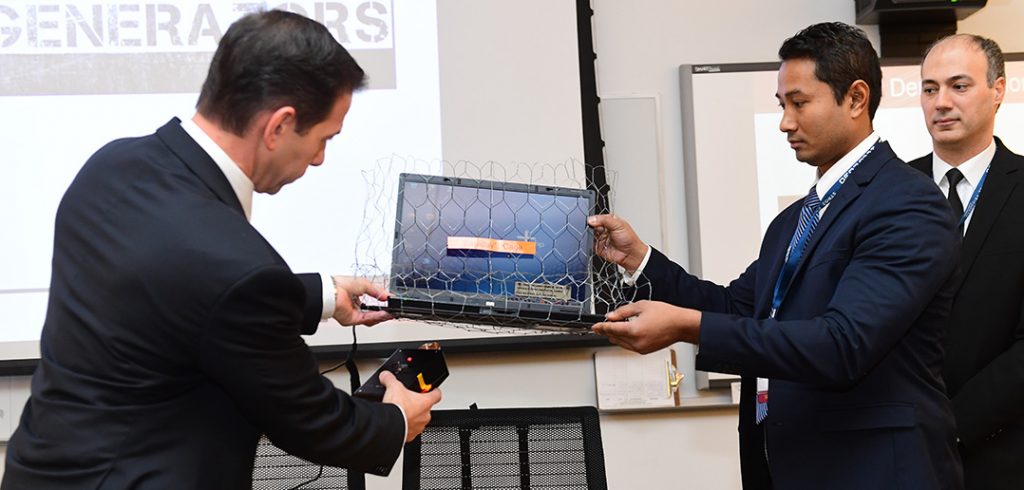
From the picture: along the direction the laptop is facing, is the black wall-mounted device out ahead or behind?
behind

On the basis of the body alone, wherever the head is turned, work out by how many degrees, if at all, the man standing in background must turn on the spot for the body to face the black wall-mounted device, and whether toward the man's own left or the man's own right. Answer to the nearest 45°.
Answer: approximately 135° to the man's own right

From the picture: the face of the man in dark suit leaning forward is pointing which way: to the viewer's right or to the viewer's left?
to the viewer's right

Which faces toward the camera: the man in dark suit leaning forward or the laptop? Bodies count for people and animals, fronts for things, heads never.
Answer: the laptop

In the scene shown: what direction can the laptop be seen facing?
toward the camera

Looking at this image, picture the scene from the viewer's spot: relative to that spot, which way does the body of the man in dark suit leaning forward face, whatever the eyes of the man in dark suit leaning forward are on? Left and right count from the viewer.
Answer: facing away from the viewer and to the right of the viewer

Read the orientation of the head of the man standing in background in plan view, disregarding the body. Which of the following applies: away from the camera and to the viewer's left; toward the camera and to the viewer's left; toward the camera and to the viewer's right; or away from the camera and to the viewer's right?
toward the camera and to the viewer's left

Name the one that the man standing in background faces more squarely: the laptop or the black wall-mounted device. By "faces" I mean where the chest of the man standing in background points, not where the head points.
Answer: the laptop

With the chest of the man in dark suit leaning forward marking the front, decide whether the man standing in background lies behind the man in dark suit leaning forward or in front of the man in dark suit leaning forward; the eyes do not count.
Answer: in front

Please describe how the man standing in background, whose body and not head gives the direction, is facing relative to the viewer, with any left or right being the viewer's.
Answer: facing the viewer and to the left of the viewer

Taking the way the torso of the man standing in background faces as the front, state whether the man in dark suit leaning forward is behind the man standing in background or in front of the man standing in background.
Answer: in front

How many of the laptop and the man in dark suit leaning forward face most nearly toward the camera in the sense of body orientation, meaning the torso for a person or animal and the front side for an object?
1
